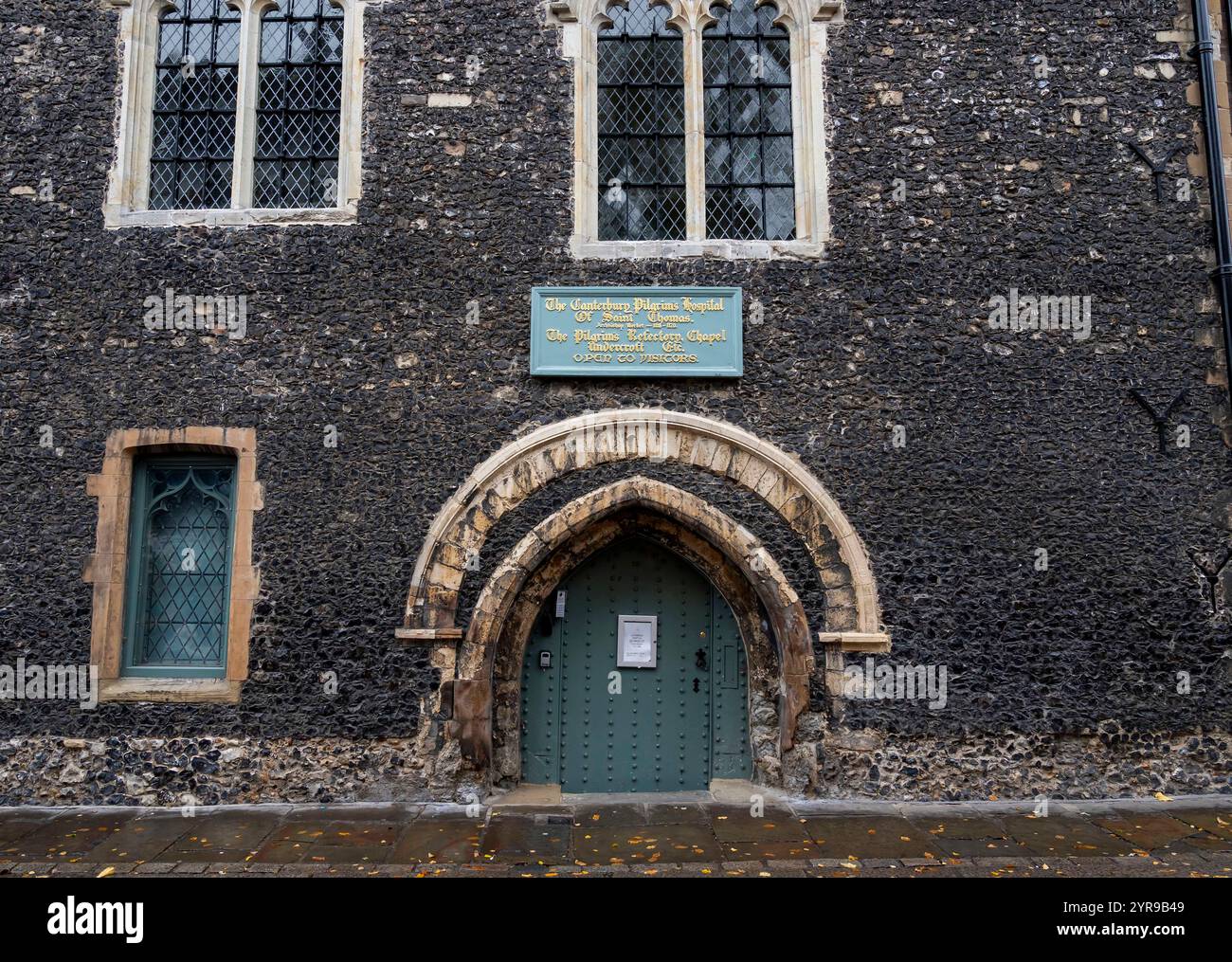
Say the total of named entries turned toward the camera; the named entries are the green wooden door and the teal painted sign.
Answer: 2

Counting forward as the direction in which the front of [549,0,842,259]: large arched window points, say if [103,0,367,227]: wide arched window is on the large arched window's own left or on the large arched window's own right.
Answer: on the large arched window's own right

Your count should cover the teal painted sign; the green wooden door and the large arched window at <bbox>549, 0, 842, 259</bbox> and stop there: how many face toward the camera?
3

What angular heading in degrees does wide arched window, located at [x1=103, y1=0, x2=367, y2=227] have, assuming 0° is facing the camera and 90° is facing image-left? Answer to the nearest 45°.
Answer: approximately 0°

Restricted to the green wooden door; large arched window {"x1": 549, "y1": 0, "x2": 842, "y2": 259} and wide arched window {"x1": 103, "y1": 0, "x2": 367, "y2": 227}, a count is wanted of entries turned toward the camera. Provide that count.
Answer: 3

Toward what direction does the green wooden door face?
toward the camera

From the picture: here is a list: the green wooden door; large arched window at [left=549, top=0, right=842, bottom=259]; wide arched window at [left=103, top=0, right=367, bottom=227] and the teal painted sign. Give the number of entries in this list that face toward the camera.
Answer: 4

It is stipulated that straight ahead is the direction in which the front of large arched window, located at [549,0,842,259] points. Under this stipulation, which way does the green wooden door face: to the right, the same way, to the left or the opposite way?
the same way

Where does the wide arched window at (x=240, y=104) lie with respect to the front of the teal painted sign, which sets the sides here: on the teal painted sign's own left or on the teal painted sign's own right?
on the teal painted sign's own right

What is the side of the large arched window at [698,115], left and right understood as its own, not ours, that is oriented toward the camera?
front

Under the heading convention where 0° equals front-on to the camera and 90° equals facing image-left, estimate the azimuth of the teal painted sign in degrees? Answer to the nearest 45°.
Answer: approximately 0°
